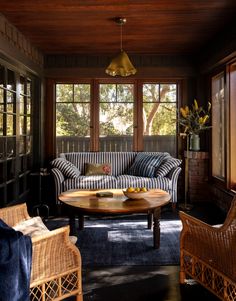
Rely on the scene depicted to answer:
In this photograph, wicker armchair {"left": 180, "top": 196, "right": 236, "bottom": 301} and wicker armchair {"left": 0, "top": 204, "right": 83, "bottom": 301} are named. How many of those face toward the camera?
0

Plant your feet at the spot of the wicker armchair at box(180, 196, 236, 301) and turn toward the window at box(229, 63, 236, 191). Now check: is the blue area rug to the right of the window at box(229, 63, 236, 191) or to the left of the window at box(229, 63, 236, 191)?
left

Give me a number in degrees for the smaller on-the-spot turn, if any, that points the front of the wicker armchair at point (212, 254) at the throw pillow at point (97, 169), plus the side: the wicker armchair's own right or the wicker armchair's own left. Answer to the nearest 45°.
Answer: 0° — it already faces it

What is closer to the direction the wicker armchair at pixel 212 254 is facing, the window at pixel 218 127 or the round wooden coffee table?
the round wooden coffee table

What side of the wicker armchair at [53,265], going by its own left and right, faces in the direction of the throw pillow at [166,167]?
front

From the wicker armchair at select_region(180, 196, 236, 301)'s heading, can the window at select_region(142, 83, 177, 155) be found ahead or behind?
ahead

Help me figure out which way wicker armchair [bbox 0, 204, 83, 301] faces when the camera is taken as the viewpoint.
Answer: facing away from the viewer and to the right of the viewer

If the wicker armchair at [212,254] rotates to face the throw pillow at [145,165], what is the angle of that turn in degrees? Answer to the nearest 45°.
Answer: approximately 45° to its right

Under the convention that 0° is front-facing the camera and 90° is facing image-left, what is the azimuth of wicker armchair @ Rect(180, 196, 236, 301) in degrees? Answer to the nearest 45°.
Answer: approximately 135°

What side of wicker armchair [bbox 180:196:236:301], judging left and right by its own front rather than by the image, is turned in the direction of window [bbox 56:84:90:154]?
front

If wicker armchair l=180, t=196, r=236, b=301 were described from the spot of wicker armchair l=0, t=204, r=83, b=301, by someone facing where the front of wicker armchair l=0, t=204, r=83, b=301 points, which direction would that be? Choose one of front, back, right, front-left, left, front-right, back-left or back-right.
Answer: front-right

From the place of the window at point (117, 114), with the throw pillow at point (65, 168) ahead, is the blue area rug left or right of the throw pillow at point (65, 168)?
left

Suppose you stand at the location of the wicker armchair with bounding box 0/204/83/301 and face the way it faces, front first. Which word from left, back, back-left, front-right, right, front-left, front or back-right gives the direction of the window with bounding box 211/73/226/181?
front

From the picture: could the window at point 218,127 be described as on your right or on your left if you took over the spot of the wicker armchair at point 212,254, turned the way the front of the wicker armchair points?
on your right

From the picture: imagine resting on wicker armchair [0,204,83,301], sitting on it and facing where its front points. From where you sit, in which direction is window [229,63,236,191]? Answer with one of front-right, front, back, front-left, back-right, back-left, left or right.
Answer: front
